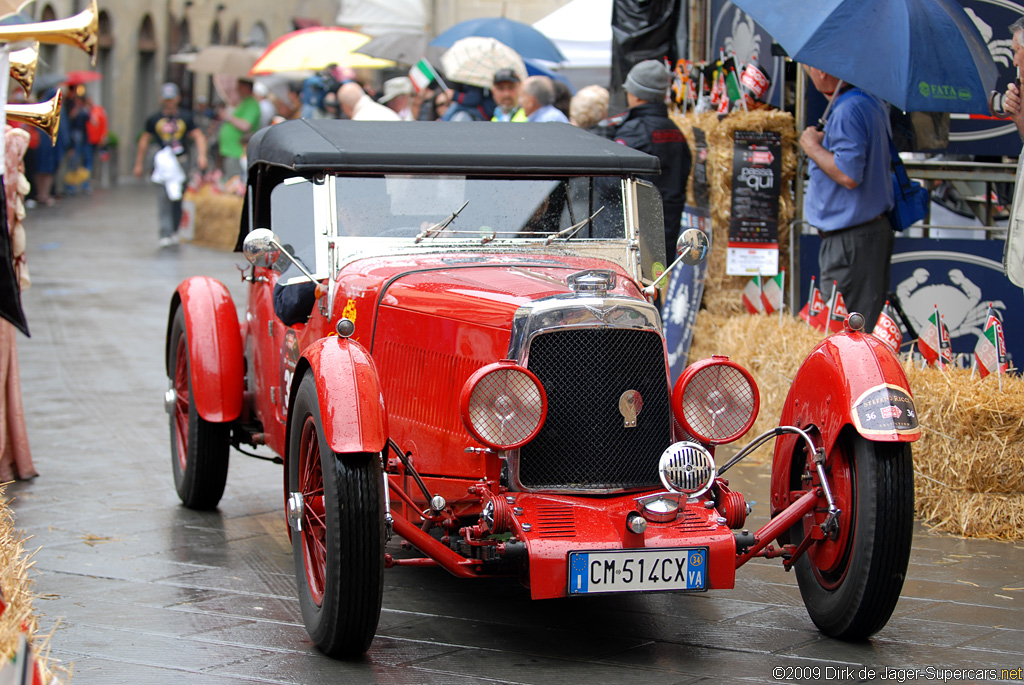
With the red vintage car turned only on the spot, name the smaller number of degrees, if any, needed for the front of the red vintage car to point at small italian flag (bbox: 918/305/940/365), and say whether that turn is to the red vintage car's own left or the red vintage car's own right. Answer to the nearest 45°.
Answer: approximately 90° to the red vintage car's own left

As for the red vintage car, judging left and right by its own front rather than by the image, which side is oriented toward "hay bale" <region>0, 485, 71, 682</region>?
right

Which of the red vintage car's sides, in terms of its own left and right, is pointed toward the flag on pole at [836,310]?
left

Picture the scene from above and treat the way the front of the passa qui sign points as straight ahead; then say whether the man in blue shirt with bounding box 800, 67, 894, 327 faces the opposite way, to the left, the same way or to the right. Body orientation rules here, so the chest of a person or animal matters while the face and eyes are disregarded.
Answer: to the right

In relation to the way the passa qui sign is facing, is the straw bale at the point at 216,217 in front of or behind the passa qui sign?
behind

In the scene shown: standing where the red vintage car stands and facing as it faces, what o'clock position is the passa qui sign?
The passa qui sign is roughly at 8 o'clock from the red vintage car.

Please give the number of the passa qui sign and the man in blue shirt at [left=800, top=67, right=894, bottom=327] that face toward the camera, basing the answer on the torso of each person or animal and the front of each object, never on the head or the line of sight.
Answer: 1

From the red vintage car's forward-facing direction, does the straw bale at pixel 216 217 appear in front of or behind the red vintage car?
behind

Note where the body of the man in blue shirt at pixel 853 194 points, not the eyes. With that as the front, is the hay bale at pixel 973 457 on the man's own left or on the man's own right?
on the man's own left

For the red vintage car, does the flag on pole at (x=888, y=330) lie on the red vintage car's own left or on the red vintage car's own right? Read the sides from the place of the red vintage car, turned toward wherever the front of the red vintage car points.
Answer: on the red vintage car's own left

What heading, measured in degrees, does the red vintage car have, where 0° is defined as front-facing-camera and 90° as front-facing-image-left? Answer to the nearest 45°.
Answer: approximately 315°

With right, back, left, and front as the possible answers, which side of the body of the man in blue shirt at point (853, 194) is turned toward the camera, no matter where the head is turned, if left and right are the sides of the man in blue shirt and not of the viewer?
left

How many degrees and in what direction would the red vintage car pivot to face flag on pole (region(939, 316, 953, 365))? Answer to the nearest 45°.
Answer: approximately 90° to its left
